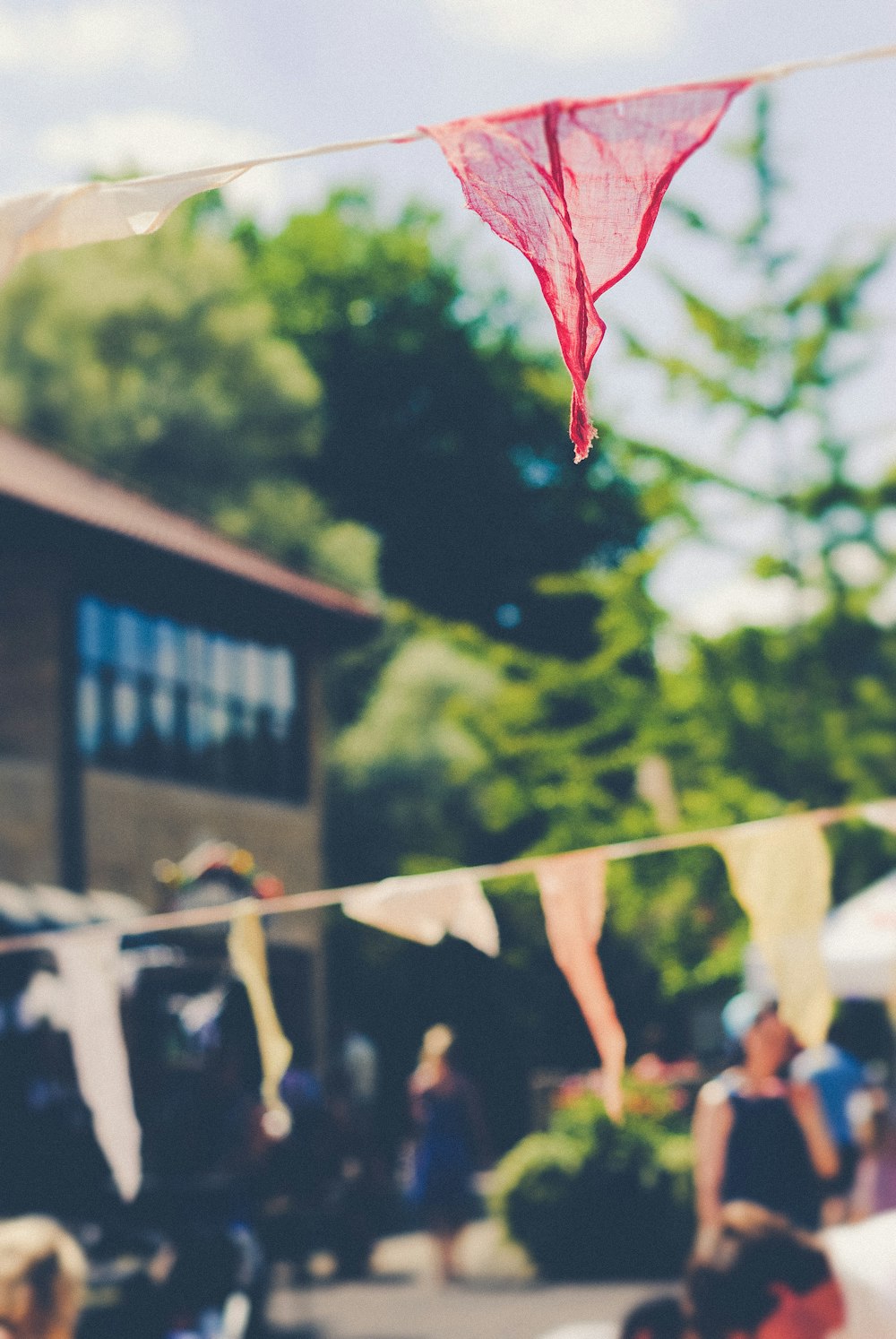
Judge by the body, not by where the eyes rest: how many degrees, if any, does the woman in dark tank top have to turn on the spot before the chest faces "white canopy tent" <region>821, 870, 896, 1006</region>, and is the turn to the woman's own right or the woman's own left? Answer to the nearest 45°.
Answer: approximately 135° to the woman's own left

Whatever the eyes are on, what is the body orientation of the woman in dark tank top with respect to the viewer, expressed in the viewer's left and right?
facing the viewer and to the right of the viewer

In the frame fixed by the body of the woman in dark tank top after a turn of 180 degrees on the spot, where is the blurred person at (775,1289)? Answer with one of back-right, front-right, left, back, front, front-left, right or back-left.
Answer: back-left

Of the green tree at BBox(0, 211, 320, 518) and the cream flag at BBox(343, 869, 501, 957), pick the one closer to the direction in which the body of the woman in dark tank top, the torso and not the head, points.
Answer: the cream flag

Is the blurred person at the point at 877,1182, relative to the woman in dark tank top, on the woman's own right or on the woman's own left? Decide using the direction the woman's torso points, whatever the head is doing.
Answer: on the woman's own left

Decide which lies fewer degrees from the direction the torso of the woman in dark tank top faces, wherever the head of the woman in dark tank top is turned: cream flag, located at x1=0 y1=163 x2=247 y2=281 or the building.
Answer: the cream flag

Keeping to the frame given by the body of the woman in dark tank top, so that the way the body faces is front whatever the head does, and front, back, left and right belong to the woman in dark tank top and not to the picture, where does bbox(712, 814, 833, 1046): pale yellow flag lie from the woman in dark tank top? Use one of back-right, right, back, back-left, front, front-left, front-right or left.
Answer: front-right

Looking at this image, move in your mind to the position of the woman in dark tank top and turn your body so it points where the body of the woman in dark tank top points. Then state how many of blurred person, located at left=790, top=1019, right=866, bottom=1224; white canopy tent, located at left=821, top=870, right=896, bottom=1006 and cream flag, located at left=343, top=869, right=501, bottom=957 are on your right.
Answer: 1

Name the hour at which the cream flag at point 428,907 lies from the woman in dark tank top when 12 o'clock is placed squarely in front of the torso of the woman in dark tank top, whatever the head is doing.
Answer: The cream flag is roughly at 12 o'clock from the woman in dark tank top.

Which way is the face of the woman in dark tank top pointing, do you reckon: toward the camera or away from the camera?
toward the camera

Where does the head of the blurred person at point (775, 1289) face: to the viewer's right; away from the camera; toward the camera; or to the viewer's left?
away from the camera

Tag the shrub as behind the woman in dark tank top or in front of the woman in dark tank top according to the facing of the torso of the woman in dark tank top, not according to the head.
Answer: behind
